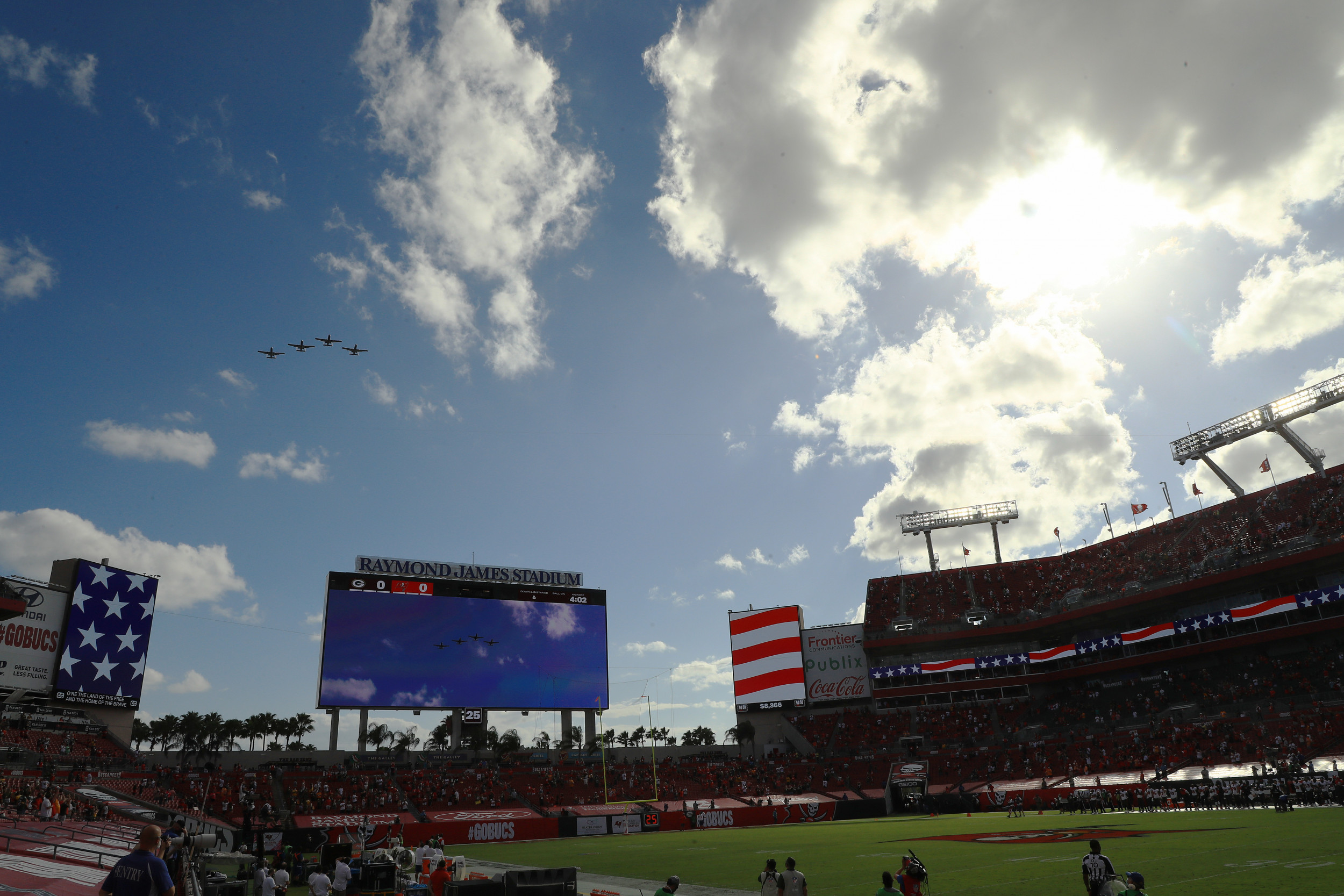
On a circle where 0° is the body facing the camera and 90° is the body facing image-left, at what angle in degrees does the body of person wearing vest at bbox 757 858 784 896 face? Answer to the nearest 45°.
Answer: approximately 180°

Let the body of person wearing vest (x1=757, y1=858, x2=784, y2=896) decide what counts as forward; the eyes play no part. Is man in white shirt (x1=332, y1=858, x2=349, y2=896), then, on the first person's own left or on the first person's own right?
on the first person's own left

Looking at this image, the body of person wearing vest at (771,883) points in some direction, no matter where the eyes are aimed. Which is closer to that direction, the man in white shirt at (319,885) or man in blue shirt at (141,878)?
the man in white shirt

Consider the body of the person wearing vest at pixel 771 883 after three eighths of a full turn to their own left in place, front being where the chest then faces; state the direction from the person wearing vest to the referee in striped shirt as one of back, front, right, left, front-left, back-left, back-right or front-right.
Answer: back-left

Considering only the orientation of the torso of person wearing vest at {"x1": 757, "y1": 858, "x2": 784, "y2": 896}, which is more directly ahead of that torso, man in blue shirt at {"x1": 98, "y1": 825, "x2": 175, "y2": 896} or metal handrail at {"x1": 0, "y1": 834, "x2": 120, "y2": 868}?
the metal handrail

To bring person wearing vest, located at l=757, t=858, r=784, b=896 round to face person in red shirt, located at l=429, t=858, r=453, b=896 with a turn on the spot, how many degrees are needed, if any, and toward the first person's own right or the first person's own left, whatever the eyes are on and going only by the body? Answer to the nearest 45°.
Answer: approximately 45° to the first person's own left

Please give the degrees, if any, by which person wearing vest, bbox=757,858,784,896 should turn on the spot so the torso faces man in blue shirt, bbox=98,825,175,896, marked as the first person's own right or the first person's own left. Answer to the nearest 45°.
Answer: approximately 135° to the first person's own left

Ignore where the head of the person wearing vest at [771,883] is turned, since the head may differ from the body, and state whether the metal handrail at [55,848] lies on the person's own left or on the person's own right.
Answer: on the person's own left
